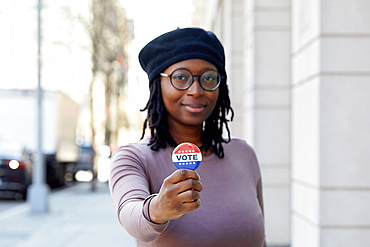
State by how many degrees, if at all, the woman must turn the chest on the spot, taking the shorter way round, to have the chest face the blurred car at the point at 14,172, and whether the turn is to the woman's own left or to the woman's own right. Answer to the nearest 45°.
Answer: approximately 135° to the woman's own right

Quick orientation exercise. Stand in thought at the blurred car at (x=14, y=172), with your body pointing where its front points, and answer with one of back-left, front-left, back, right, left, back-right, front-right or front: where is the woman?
back

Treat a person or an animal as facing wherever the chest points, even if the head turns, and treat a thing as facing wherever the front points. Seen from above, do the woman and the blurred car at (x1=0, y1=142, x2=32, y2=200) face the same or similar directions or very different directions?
very different directions

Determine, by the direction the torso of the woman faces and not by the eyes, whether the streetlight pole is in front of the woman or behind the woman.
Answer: behind

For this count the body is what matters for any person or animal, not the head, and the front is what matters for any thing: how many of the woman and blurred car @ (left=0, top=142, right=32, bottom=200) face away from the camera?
1

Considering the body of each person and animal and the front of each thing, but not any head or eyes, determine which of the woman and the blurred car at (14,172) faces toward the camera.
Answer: the woman

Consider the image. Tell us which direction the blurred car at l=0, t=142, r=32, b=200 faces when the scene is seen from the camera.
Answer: facing away from the viewer

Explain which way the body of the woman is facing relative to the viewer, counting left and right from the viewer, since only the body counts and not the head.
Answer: facing the viewer
